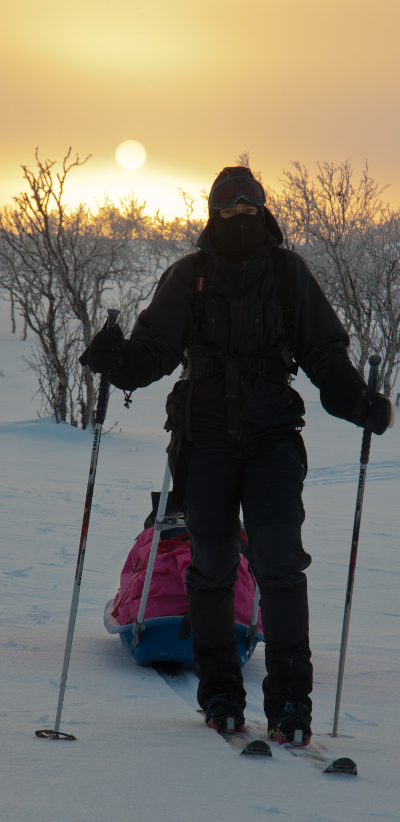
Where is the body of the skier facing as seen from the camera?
toward the camera

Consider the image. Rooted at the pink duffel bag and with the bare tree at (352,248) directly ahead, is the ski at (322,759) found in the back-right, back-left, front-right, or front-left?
back-right

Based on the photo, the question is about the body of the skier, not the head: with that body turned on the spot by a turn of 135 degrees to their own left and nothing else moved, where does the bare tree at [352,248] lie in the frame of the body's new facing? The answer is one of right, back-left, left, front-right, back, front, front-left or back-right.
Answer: front-left

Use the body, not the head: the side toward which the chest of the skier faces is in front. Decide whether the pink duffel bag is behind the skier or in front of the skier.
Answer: behind
